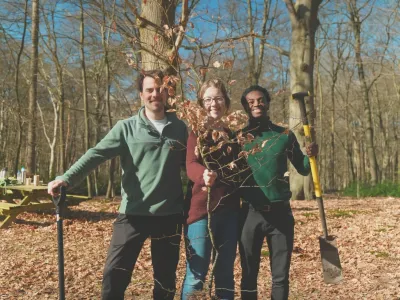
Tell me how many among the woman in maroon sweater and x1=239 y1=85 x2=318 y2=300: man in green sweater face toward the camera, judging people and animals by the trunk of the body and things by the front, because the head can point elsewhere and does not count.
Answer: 2

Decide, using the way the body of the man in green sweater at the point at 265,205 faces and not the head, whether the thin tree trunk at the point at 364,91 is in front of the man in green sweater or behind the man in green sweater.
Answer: behind

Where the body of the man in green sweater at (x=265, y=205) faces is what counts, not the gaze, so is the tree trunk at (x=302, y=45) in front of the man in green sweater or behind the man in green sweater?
behind

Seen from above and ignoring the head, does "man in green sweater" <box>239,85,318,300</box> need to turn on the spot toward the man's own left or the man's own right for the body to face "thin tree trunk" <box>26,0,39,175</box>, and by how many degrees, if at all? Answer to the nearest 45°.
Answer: approximately 135° to the man's own right

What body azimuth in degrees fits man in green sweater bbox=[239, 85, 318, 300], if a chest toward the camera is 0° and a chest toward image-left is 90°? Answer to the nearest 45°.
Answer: approximately 0°
